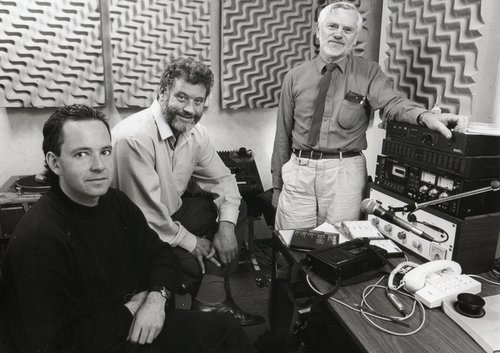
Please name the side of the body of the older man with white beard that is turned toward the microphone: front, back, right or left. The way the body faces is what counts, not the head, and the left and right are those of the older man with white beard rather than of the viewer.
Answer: front

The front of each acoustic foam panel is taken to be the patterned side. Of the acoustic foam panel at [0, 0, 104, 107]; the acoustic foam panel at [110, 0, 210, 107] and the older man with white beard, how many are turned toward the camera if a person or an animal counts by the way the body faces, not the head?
3

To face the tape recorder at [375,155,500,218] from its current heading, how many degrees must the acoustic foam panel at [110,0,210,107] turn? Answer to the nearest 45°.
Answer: approximately 45° to its left

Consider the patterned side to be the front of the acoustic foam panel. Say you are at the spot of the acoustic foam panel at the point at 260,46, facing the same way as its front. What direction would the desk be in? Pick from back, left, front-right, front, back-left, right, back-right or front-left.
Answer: front

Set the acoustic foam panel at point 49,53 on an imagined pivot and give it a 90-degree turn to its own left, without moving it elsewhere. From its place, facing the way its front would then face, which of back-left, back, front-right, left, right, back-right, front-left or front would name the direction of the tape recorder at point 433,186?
front-right

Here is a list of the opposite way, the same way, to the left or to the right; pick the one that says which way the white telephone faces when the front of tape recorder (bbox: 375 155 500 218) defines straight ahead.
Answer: the same way

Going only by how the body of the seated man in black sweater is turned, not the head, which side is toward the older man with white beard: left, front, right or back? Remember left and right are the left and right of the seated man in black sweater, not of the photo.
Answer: left

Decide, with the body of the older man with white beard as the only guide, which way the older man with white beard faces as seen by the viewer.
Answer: toward the camera

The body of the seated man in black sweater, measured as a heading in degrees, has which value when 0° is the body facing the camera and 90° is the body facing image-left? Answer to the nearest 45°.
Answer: approximately 315°

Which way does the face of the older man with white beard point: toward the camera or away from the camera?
toward the camera

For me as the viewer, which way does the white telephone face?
facing the viewer and to the left of the viewer

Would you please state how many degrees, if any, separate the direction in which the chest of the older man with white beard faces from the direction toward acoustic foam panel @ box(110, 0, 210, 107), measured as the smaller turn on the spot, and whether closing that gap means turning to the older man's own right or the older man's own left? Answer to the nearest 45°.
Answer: approximately 90° to the older man's own right

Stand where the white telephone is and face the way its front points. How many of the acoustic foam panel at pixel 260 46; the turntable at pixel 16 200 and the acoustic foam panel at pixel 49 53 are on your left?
0

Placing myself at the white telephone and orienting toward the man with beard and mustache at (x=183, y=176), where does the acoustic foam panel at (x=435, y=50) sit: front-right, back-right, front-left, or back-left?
front-right

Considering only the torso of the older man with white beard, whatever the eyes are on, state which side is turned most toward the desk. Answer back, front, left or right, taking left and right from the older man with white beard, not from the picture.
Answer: front

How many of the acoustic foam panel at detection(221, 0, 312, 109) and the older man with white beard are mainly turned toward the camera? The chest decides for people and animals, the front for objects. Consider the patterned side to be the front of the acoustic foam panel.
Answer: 2
